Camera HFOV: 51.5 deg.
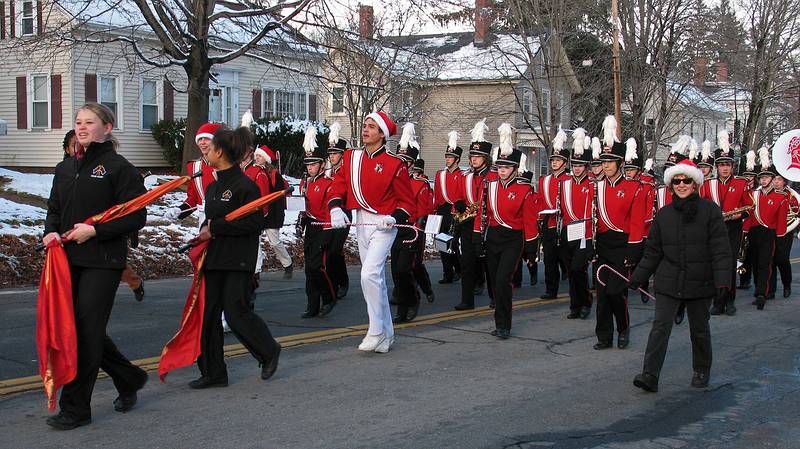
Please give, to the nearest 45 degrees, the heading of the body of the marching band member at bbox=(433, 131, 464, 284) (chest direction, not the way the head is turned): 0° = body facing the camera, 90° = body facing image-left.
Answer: approximately 45°

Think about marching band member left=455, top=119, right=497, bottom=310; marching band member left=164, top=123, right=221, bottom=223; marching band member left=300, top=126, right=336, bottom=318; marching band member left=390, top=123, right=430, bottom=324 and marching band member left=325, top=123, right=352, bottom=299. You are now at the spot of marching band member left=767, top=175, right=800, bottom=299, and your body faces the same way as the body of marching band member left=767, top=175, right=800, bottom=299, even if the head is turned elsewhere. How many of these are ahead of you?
5

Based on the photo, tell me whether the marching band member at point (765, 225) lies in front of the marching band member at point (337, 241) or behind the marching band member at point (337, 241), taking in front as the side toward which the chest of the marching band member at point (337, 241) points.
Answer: behind

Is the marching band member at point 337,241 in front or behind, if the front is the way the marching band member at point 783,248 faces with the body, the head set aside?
in front

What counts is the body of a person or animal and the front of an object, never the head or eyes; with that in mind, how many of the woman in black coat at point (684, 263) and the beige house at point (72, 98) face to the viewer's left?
0

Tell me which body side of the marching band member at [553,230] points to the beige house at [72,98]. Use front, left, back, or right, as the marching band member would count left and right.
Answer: right

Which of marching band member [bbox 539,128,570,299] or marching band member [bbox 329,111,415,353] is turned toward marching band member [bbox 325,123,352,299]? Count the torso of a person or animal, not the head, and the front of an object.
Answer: marching band member [bbox 539,128,570,299]

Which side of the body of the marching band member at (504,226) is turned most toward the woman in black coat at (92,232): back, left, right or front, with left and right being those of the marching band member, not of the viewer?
front

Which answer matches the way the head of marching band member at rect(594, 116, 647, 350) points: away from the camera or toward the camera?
toward the camera

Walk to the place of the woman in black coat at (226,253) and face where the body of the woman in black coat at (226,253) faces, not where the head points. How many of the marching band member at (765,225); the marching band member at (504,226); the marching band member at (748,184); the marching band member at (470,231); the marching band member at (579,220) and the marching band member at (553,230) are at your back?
6

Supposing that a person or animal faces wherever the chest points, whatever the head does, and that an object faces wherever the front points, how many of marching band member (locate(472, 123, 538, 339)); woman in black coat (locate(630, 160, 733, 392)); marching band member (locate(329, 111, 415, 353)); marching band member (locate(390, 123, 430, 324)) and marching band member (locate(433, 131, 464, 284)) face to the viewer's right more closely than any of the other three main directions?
0

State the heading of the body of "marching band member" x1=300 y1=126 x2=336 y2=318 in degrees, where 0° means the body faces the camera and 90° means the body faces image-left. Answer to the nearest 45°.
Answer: approximately 45°

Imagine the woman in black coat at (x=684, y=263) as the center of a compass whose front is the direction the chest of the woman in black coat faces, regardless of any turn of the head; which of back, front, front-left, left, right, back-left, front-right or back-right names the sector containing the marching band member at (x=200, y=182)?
right

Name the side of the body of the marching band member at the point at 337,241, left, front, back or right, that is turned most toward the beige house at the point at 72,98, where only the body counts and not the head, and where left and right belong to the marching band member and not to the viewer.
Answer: right

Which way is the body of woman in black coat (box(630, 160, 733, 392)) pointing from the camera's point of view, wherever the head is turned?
toward the camera

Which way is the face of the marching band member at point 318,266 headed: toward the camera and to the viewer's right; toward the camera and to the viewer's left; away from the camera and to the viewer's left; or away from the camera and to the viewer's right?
toward the camera and to the viewer's left

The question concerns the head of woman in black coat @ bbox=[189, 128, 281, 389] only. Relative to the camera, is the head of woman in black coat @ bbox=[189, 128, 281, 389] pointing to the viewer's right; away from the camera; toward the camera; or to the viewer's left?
to the viewer's left

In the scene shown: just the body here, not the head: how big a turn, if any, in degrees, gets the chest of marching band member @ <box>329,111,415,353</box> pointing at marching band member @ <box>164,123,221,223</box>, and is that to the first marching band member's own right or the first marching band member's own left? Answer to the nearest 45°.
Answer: approximately 45° to the first marching band member's own right

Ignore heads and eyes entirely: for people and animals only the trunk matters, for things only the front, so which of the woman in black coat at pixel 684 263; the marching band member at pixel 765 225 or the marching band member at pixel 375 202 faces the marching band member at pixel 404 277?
the marching band member at pixel 765 225
